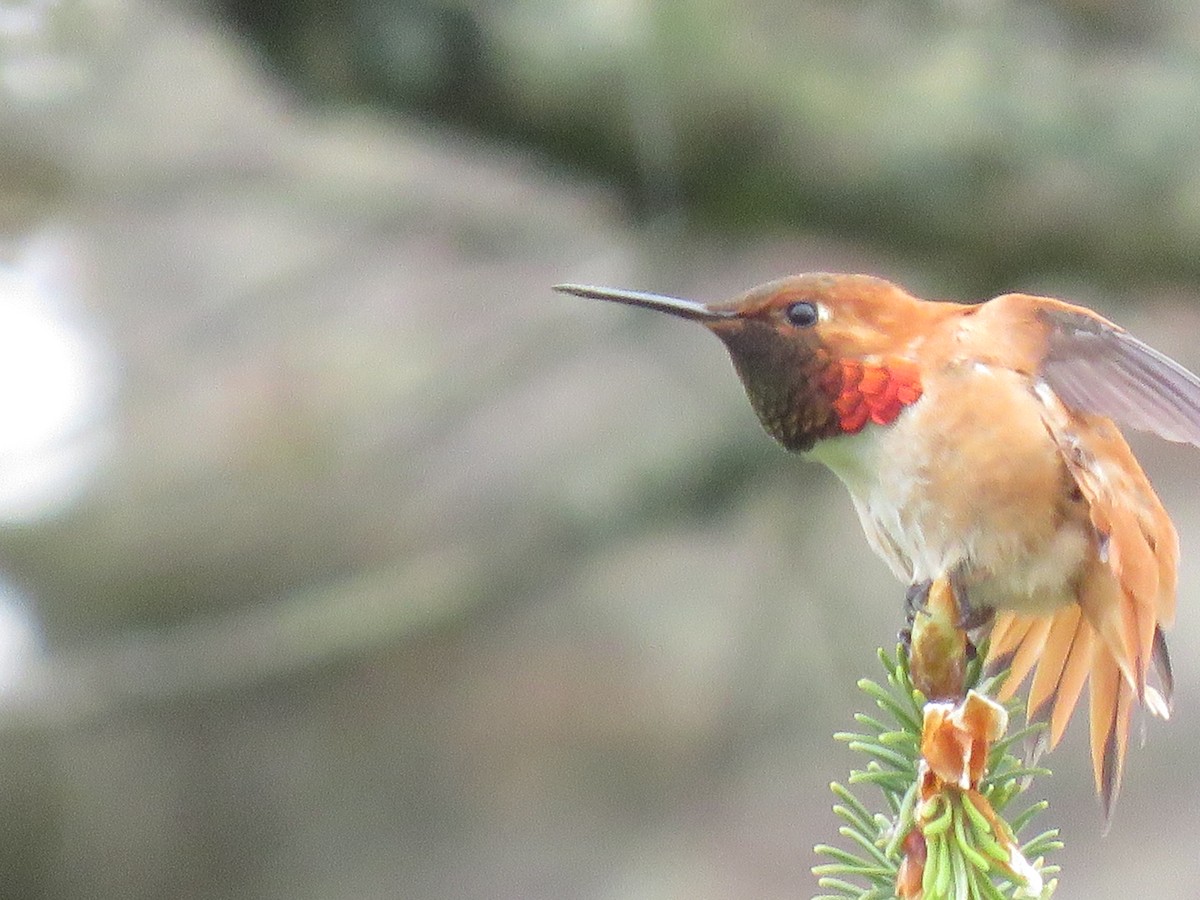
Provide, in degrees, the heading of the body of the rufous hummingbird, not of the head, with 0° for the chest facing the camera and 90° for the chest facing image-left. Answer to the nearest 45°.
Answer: approximately 90°
